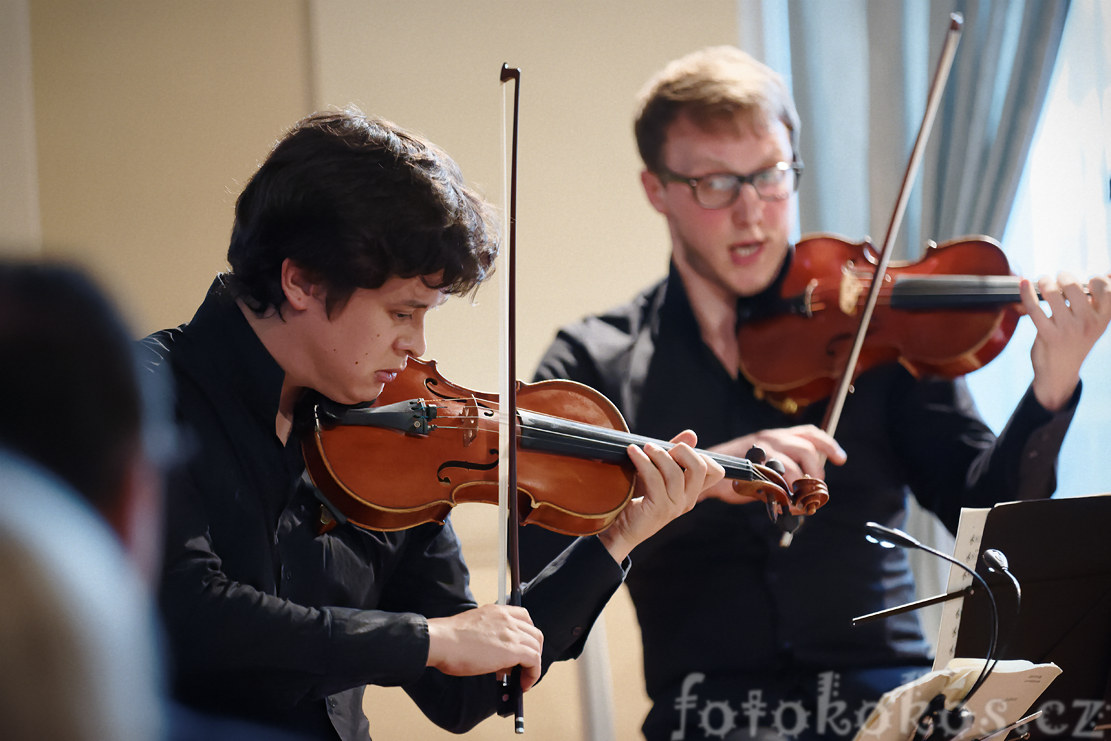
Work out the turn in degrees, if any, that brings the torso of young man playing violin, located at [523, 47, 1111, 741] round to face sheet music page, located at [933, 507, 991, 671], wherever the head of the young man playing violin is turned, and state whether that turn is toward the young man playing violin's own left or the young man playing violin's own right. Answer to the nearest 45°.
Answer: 0° — they already face it

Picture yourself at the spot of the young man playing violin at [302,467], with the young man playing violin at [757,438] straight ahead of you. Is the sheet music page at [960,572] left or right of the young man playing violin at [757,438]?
right

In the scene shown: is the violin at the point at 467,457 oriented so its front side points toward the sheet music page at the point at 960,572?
no

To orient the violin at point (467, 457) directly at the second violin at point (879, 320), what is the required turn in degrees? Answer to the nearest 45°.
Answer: approximately 135° to its left

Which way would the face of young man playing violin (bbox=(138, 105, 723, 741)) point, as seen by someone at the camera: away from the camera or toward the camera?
toward the camera

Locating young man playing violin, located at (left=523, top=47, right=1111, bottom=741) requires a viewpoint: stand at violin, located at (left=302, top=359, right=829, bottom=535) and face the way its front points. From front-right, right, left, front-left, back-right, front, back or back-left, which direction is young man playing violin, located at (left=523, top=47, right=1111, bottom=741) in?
back-left

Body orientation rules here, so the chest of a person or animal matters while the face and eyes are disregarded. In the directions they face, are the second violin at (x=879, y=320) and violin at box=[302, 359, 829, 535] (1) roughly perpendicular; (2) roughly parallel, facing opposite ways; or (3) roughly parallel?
roughly parallel

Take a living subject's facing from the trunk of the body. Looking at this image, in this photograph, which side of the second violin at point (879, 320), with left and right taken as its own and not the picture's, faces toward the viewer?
front

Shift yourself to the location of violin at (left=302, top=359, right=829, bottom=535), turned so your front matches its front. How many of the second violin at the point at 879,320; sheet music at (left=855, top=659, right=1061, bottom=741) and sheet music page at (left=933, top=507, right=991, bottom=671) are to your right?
0

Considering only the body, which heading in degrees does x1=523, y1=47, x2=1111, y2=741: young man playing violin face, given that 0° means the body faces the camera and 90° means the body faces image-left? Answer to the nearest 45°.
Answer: approximately 315°

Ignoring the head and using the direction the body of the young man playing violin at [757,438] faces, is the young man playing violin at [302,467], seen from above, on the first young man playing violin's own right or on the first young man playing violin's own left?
on the first young man playing violin's own right
